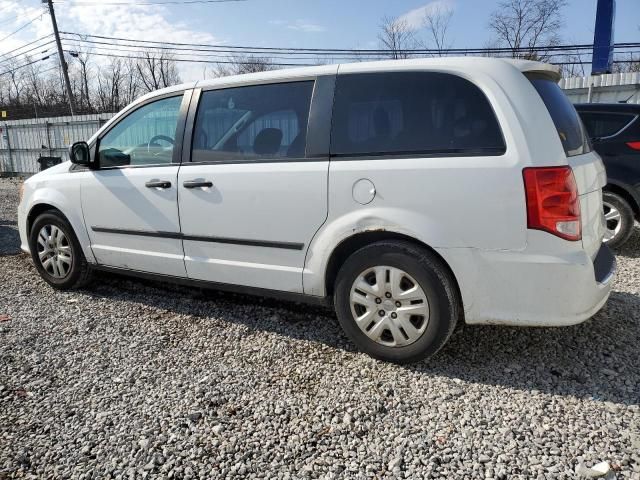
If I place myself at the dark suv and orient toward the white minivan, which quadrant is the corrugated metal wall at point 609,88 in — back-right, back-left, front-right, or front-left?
back-right

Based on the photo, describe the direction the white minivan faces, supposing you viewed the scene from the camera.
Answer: facing away from the viewer and to the left of the viewer

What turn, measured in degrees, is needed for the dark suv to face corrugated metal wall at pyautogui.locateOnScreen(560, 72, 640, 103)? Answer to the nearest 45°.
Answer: approximately 45° to its right

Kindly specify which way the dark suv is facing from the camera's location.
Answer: facing away from the viewer and to the left of the viewer

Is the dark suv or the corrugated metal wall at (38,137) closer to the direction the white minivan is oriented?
the corrugated metal wall

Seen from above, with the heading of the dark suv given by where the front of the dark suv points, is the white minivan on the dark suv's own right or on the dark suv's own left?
on the dark suv's own left

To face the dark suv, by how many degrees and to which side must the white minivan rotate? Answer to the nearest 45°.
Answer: approximately 90° to its right

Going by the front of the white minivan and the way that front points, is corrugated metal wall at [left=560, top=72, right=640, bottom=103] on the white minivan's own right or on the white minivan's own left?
on the white minivan's own right

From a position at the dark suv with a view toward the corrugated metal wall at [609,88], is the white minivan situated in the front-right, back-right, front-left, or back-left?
back-left

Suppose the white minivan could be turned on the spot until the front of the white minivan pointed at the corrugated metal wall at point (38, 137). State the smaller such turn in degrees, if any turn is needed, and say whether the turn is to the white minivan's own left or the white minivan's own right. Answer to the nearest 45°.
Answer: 0° — it already faces it

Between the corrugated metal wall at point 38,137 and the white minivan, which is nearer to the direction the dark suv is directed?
the corrugated metal wall

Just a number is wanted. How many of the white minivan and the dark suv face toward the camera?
0
